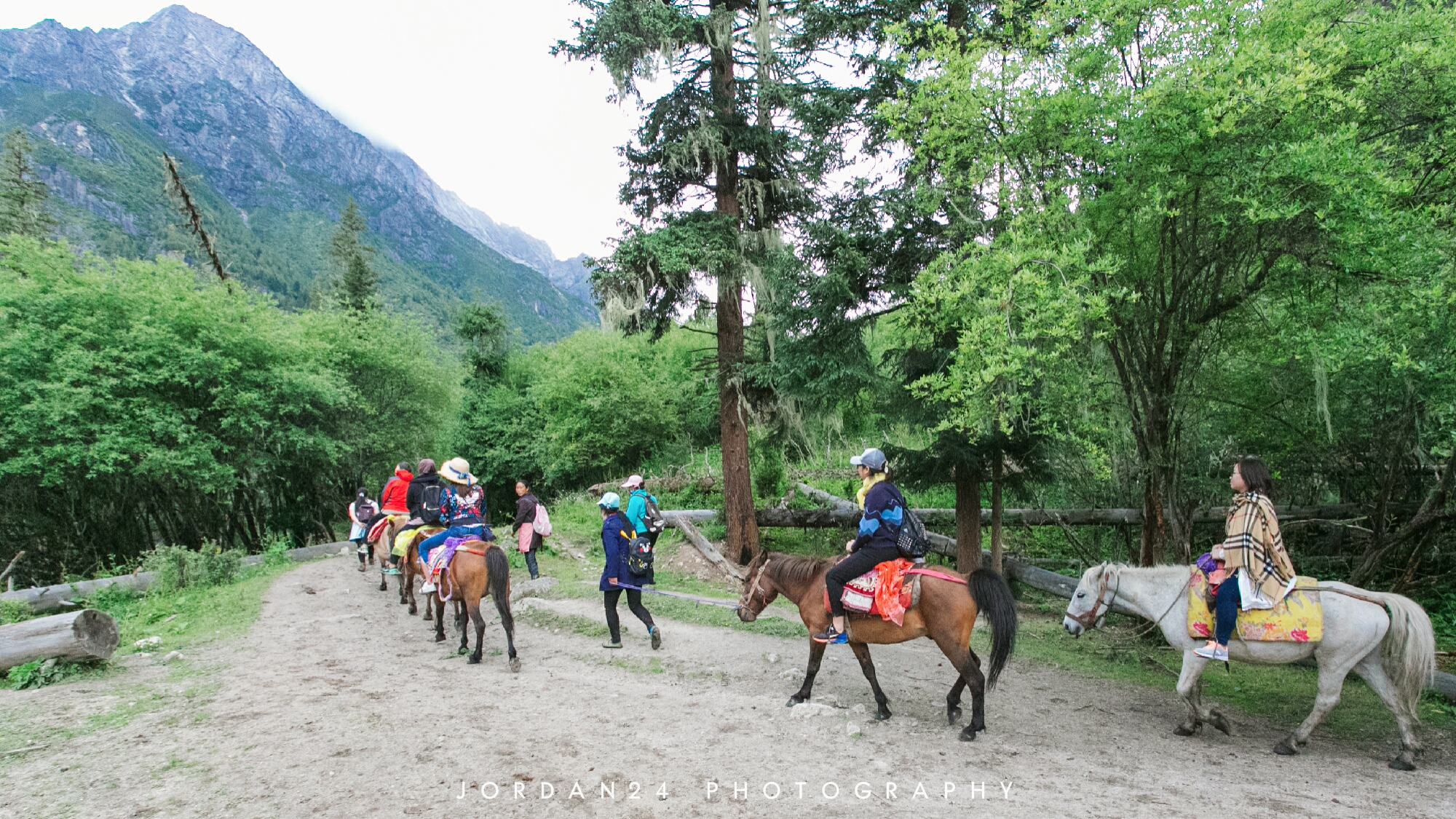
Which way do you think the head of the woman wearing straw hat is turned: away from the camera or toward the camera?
away from the camera

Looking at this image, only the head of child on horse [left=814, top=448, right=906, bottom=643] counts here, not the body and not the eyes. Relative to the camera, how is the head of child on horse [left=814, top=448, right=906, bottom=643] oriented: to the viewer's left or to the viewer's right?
to the viewer's left

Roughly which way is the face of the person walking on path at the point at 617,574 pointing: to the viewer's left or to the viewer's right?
to the viewer's left

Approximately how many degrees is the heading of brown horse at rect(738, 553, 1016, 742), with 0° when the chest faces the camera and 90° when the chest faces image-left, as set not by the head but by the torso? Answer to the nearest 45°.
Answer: approximately 90°

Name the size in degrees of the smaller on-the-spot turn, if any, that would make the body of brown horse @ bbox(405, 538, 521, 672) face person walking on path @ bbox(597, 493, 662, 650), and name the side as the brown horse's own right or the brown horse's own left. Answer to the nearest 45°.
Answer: approximately 135° to the brown horse's own right

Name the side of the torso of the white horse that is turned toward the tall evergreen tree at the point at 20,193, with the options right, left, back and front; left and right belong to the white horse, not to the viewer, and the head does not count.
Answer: front

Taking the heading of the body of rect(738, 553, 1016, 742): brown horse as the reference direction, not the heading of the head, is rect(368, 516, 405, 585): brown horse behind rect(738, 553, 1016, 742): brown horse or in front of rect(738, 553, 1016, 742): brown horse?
in front

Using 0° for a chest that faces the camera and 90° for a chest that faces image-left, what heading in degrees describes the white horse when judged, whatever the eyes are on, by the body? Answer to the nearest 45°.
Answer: approximately 90°

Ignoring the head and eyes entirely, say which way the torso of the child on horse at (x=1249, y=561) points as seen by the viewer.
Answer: to the viewer's left

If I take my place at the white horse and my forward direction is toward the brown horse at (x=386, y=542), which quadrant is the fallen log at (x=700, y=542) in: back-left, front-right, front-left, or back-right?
front-right
